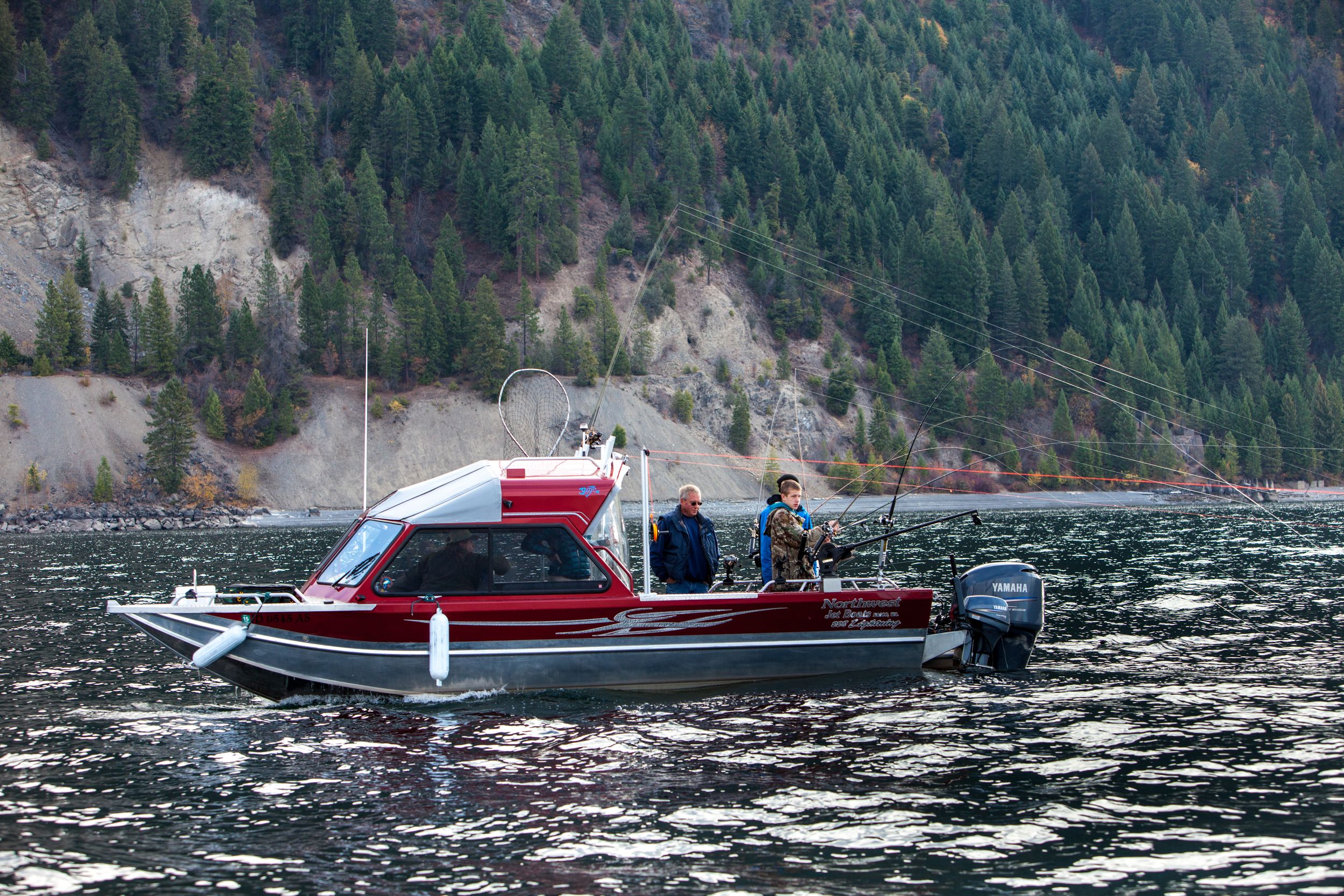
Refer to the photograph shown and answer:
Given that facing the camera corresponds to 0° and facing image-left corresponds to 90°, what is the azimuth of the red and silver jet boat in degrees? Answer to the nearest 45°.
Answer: approximately 90°
